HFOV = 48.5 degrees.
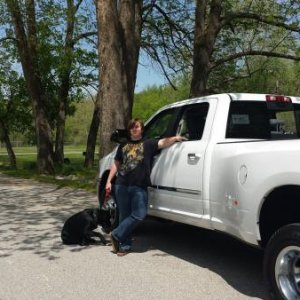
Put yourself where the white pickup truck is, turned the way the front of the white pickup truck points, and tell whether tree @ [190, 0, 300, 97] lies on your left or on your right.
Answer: on your right

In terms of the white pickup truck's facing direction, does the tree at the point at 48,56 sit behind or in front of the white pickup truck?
in front

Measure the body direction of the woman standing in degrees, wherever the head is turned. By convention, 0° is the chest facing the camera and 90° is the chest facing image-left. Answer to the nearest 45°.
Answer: approximately 0°

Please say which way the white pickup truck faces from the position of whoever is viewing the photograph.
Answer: facing away from the viewer and to the left of the viewer
